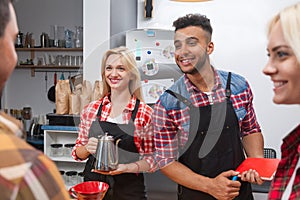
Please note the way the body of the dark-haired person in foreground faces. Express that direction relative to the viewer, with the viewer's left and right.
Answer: facing away from the viewer and to the right of the viewer

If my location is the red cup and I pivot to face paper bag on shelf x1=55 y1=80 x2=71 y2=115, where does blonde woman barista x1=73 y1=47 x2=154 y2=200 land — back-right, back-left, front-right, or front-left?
front-right

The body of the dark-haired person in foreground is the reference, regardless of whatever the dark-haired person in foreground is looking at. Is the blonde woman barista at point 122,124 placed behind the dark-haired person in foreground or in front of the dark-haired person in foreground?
in front

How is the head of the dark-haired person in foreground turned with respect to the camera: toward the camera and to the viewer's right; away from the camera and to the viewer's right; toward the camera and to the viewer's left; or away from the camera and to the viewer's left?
away from the camera and to the viewer's right

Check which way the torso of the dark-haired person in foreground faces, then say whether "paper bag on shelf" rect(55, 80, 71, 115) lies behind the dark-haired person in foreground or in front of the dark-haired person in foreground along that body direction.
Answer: in front

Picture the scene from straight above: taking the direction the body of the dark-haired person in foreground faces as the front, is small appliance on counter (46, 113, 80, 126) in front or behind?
in front

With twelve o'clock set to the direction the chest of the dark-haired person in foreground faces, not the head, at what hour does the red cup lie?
The red cup is roughly at 11 o'clock from the dark-haired person in foreground.
